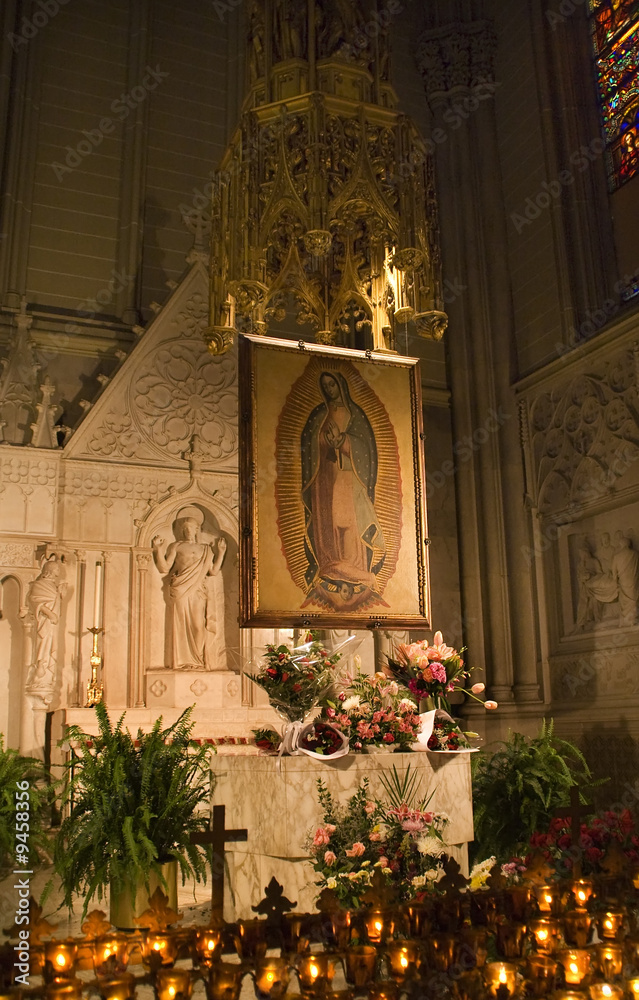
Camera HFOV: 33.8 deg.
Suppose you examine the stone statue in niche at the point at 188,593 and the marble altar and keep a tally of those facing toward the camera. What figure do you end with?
2

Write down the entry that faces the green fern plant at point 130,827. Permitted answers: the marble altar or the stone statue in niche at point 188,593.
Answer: the stone statue in niche

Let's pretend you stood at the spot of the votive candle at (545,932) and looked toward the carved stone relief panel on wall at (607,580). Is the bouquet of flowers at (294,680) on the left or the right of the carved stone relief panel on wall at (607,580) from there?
left

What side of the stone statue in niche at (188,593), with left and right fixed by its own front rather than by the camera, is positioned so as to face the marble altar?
front

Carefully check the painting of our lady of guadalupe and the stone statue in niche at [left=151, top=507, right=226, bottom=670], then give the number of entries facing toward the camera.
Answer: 2

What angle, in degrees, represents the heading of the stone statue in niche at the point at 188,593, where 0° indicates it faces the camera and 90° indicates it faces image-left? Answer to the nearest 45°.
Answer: approximately 0°

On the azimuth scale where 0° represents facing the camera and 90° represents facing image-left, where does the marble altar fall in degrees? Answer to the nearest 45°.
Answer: approximately 0°

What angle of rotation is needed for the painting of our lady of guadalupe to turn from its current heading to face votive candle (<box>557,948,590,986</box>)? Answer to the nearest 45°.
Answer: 0° — it already faces it

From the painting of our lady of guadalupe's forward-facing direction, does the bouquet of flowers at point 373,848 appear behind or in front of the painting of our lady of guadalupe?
in front
